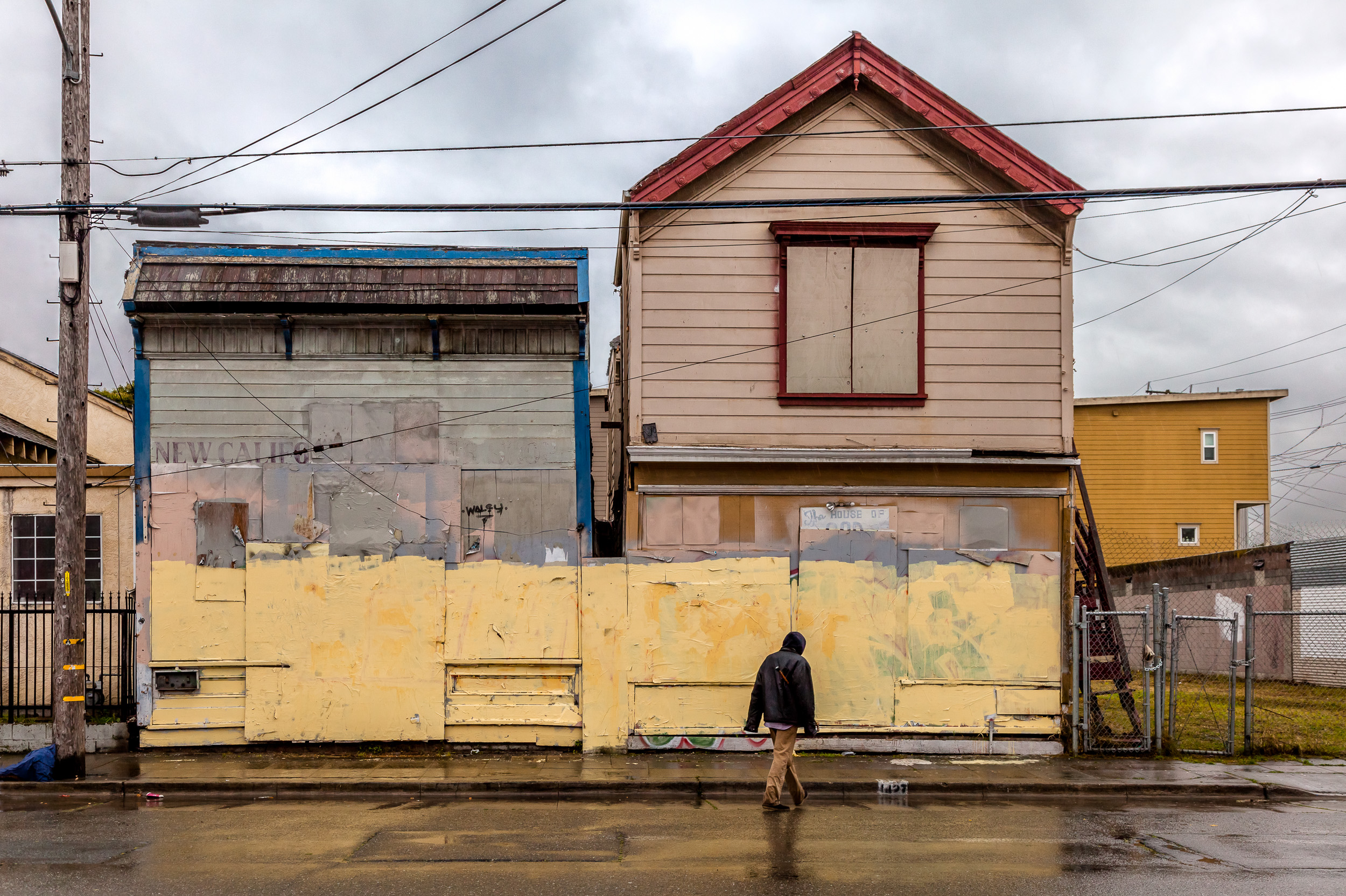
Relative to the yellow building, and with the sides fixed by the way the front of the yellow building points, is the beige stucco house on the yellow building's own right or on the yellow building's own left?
on the yellow building's own right

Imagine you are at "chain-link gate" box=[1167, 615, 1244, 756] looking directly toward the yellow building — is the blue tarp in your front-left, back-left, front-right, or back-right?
back-left

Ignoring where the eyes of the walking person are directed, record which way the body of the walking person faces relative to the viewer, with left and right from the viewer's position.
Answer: facing away from the viewer and to the right of the viewer

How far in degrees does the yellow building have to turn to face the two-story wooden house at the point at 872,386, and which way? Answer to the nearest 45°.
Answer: approximately 90° to its right

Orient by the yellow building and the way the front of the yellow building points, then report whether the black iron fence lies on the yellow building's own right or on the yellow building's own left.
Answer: on the yellow building's own right

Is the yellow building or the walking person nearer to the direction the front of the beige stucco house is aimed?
the walking person
